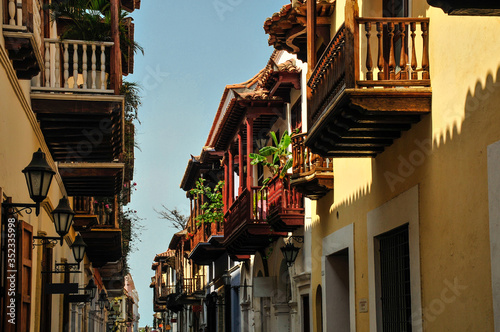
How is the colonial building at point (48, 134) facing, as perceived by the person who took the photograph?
facing to the right of the viewer

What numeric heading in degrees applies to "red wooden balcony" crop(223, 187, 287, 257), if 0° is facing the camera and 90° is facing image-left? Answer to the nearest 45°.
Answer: approximately 90°

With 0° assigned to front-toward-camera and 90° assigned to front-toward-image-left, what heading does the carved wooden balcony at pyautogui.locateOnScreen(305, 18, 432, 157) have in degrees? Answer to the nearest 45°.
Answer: approximately 90°

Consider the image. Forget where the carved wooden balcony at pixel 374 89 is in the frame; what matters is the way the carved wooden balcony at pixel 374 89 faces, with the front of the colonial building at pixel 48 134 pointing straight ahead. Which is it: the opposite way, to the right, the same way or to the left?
the opposite way

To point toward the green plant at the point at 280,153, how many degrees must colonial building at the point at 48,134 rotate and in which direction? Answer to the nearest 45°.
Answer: approximately 45° to its left

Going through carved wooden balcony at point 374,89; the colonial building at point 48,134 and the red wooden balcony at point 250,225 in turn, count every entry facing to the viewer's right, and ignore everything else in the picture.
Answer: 1

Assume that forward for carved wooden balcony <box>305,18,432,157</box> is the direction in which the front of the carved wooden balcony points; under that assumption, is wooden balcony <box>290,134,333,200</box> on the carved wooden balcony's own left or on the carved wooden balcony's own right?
on the carved wooden balcony's own right

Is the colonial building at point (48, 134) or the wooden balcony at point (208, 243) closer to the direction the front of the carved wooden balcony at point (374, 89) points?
the colonial building

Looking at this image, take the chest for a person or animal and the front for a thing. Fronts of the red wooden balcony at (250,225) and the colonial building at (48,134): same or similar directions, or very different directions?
very different directions

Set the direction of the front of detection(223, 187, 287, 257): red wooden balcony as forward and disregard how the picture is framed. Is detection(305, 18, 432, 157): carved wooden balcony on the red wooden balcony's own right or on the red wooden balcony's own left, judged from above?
on the red wooden balcony's own left

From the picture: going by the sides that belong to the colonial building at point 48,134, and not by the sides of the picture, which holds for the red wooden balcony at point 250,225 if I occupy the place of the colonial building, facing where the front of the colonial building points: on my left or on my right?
on my left
